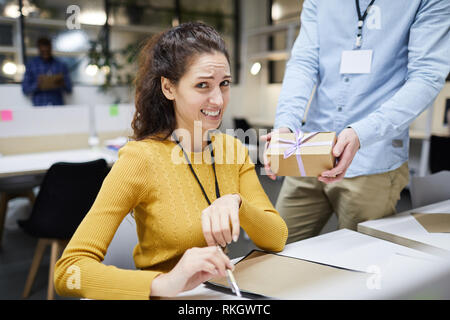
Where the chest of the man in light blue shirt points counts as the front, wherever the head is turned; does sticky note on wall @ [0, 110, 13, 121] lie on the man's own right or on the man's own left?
on the man's own right

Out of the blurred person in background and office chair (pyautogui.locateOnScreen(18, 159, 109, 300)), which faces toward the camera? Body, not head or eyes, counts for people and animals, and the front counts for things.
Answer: the blurred person in background

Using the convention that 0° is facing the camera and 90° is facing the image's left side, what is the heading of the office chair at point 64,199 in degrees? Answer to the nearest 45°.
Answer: approximately 135°

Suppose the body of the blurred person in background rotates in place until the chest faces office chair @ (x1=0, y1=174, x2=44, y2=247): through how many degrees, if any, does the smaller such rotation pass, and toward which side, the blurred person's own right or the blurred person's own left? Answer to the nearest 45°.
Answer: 0° — they already face it

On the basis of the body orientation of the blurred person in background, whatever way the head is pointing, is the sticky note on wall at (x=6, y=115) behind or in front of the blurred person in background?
in front

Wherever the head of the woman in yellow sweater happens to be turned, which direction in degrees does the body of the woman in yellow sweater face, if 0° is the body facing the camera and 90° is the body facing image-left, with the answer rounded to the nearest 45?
approximately 315°

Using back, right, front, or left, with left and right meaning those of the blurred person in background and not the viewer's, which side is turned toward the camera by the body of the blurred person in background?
front

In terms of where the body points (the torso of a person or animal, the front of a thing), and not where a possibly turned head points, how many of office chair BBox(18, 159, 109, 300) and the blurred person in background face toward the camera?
1

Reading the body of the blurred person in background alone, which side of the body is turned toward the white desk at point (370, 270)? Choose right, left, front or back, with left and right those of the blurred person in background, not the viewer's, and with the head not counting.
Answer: front

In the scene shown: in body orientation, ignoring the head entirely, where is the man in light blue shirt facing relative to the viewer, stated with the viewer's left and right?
facing the viewer and to the left of the viewer

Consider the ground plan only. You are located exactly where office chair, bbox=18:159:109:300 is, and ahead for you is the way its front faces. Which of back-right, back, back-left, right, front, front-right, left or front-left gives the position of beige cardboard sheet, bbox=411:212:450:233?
back

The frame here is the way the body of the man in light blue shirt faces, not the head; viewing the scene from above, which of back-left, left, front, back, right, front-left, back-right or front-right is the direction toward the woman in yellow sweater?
front

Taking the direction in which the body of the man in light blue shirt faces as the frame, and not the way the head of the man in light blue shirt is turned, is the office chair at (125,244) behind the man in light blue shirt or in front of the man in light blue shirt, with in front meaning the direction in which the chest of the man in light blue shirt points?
in front
